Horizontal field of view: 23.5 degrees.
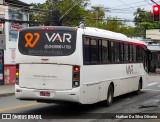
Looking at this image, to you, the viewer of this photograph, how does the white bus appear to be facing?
facing away from the viewer and to the right of the viewer

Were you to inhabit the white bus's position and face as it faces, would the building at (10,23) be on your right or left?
on your left
